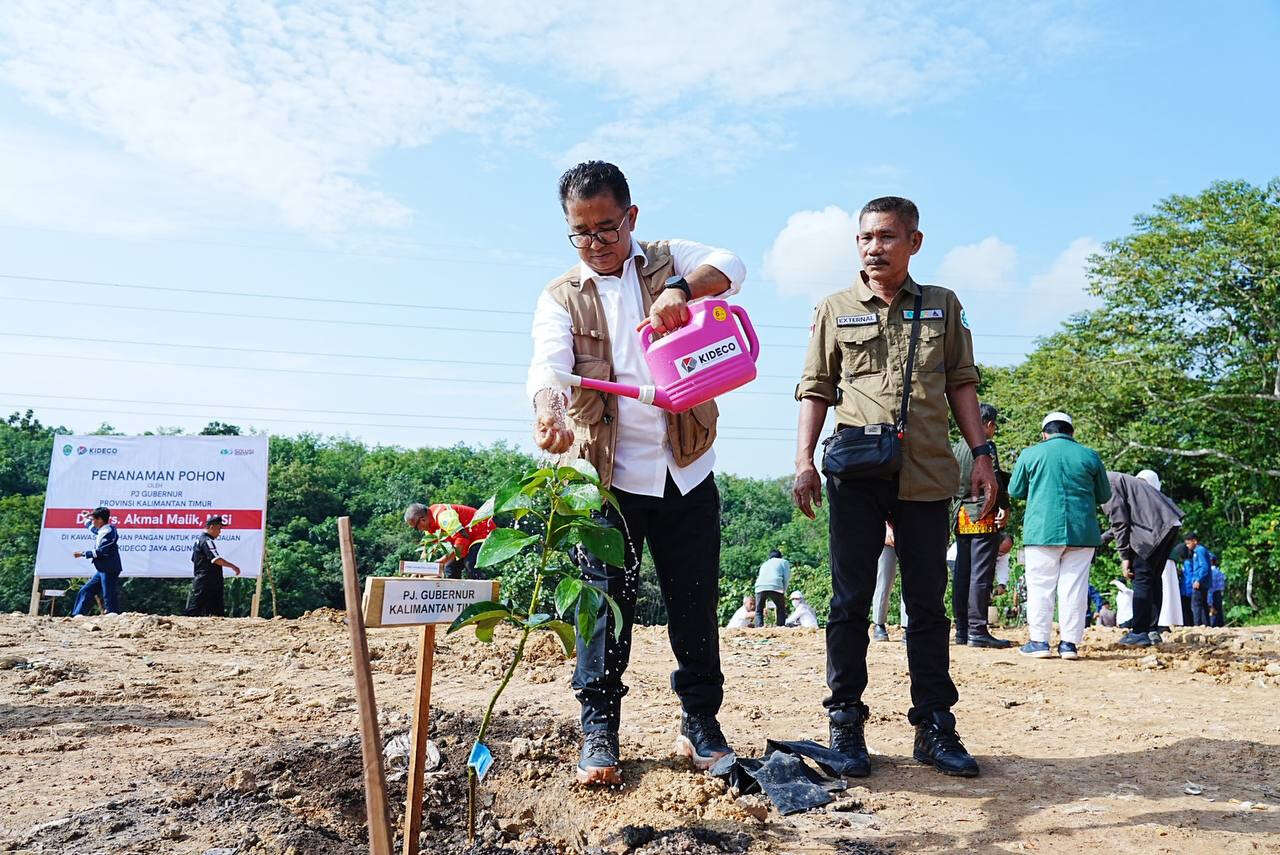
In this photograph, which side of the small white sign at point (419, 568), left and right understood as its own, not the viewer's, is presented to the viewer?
front

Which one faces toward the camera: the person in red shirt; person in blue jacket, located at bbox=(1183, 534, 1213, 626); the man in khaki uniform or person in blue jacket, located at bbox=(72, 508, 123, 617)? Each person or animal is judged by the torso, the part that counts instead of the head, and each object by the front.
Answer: the man in khaki uniform

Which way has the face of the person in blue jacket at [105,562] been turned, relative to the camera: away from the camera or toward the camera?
toward the camera

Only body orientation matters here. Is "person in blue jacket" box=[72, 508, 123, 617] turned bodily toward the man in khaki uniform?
no

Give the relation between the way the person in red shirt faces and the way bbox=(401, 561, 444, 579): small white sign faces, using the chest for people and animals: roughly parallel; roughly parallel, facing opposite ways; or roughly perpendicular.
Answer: roughly perpendicular

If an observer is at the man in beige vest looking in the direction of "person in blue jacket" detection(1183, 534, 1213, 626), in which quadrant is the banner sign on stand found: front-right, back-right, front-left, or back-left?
front-left

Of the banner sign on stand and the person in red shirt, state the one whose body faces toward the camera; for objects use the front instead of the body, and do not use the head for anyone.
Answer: the banner sign on stand

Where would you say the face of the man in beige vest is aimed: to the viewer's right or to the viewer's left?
to the viewer's left

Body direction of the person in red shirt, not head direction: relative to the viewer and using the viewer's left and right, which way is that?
facing to the left of the viewer

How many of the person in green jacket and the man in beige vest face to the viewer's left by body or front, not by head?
0

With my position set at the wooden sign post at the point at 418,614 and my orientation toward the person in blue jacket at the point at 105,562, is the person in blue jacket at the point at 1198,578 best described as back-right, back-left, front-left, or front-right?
front-right

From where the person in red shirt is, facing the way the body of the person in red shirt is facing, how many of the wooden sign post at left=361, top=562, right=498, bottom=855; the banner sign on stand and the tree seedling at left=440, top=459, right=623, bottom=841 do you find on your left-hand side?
2

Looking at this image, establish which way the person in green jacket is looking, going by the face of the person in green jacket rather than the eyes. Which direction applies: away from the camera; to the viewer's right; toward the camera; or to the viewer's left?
away from the camera

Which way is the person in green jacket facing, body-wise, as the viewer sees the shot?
away from the camera

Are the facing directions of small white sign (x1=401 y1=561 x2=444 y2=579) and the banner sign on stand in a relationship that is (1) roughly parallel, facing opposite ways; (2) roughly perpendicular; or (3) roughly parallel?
roughly parallel

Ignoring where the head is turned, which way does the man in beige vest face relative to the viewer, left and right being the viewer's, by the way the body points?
facing the viewer
